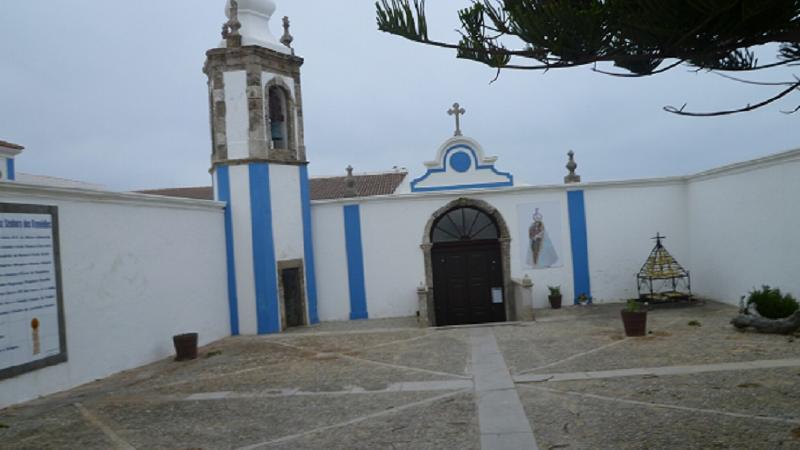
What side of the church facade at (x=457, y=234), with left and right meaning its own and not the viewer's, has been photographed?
front

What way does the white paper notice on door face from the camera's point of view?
toward the camera

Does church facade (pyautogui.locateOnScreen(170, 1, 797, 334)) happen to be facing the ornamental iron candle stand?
no

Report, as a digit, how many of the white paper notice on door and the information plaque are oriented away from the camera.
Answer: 0

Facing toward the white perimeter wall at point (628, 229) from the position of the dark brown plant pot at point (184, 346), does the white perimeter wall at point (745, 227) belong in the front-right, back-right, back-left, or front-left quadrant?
front-right

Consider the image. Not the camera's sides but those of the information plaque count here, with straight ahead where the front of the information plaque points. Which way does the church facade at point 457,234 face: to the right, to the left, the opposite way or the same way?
to the right

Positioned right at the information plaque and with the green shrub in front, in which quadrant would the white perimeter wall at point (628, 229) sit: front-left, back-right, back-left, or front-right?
front-left

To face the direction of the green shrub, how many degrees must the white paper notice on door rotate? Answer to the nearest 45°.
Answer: approximately 45° to its left

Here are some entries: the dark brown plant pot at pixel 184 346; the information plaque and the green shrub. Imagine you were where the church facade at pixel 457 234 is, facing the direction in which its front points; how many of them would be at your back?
0

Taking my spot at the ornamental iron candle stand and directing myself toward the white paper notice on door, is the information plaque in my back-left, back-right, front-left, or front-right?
front-left

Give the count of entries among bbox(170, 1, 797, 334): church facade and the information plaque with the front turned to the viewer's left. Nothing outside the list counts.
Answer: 0

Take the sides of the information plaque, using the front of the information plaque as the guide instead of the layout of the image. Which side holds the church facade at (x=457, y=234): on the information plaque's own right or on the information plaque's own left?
on the information plaque's own left

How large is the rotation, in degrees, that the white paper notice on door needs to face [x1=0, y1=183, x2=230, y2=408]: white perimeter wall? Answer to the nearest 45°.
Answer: approximately 45° to its right

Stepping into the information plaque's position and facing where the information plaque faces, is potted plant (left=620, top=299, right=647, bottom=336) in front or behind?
in front

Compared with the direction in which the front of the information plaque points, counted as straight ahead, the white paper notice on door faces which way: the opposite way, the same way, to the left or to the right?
to the right

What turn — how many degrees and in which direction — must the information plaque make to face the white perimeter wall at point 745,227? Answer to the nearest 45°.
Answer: approximately 45° to its left

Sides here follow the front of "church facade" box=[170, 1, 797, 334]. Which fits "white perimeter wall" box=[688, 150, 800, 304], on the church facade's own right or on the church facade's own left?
on the church facade's own left
